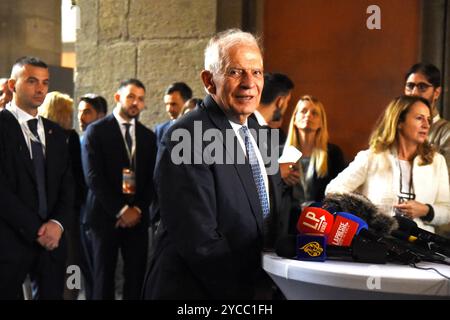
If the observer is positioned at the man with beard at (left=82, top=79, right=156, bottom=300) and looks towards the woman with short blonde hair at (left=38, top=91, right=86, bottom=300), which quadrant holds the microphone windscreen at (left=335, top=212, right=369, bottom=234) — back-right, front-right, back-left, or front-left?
back-left

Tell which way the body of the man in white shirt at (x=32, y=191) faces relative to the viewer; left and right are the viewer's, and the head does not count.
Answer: facing the viewer and to the right of the viewer

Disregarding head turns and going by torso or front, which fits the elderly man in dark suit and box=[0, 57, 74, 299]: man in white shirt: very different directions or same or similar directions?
same or similar directions

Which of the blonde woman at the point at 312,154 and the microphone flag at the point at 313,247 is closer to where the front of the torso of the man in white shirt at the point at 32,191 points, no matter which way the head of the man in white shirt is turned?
the microphone flag

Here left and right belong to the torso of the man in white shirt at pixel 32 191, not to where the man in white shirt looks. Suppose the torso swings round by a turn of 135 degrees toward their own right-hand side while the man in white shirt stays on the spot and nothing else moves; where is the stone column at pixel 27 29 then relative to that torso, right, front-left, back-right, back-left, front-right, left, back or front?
right

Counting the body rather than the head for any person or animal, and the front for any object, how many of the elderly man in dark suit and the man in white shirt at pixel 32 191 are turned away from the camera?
0

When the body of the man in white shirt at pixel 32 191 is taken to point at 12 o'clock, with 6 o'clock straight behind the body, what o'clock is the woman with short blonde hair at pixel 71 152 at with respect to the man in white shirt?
The woman with short blonde hair is roughly at 8 o'clock from the man in white shirt.

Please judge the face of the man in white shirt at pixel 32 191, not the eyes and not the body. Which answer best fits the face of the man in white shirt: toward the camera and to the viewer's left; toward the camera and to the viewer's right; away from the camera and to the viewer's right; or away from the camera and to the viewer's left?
toward the camera and to the viewer's right
